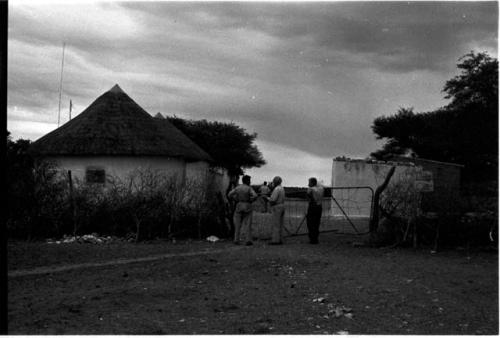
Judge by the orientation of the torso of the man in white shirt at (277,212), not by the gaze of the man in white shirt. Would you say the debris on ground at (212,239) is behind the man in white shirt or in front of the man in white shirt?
in front

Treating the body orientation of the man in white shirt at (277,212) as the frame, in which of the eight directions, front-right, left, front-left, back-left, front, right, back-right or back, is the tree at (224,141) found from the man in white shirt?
right

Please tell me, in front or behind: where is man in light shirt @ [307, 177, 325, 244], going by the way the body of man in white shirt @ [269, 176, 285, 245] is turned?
behind

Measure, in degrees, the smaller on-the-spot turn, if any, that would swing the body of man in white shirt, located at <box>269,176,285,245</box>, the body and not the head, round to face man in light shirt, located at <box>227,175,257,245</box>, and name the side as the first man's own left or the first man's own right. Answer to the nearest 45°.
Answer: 0° — they already face them

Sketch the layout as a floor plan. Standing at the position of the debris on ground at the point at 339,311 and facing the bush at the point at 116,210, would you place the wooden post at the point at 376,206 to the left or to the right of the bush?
right

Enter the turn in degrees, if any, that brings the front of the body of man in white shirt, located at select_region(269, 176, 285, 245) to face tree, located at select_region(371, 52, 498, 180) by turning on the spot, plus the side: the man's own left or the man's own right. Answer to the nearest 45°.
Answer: approximately 135° to the man's own right

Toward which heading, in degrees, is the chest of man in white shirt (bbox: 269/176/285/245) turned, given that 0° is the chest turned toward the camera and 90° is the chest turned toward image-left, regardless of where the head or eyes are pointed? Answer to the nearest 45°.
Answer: approximately 90°

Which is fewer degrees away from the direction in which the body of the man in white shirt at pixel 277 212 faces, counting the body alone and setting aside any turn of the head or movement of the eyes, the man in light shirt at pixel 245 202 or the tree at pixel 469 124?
the man in light shirt

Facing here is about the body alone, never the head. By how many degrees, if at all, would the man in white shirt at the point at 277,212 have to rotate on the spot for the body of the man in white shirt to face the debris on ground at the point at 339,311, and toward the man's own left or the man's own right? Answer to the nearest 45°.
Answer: approximately 90° to the man's own left
